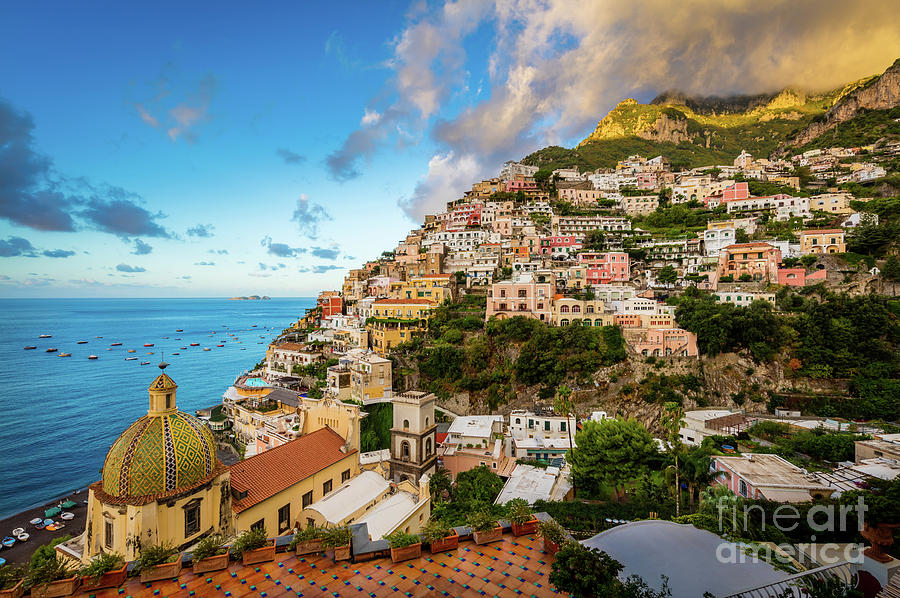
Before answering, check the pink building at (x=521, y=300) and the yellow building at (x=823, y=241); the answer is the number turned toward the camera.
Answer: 2

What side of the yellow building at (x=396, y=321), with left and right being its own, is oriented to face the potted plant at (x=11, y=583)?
front

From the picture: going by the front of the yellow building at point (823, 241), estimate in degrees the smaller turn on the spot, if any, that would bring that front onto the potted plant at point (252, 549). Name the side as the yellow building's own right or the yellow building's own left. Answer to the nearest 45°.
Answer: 0° — it already faces it

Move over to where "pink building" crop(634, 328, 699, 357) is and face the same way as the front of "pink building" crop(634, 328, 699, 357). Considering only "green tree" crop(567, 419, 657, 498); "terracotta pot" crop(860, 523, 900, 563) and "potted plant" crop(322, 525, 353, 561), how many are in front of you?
3

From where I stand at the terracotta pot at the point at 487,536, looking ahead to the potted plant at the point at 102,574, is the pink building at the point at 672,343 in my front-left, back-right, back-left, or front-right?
back-right

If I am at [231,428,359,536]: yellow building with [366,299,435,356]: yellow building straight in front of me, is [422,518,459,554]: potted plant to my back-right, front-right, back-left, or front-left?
back-right

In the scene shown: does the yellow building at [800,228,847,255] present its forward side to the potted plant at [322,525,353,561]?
yes

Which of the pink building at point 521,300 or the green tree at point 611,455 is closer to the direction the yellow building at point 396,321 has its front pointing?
the green tree

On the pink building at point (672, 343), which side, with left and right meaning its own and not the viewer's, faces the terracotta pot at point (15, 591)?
front

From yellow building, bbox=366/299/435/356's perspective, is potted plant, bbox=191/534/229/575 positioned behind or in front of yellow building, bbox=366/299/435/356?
in front

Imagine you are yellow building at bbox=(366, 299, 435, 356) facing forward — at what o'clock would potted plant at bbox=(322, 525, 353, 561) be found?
The potted plant is roughly at 12 o'clock from the yellow building.

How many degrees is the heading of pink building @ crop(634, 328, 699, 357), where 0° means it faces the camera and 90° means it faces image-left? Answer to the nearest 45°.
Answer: approximately 0°
